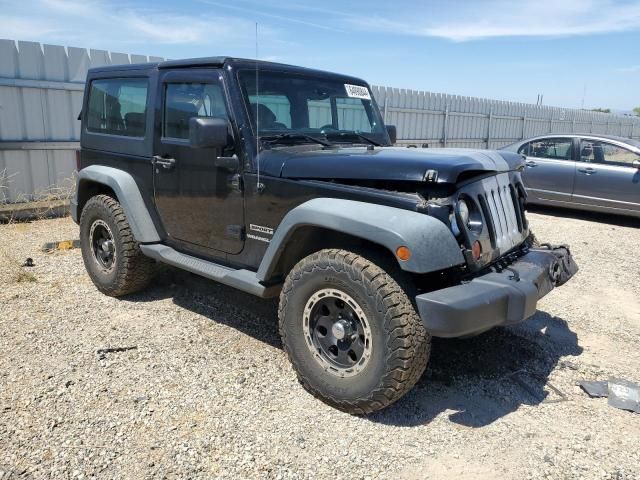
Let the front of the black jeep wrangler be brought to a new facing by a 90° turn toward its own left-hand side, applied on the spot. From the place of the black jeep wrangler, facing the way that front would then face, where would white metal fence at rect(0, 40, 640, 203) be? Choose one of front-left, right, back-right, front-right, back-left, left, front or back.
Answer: left

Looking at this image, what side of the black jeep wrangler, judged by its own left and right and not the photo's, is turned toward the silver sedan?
left

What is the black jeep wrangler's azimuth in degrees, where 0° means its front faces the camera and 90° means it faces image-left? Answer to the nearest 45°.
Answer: approximately 315°
